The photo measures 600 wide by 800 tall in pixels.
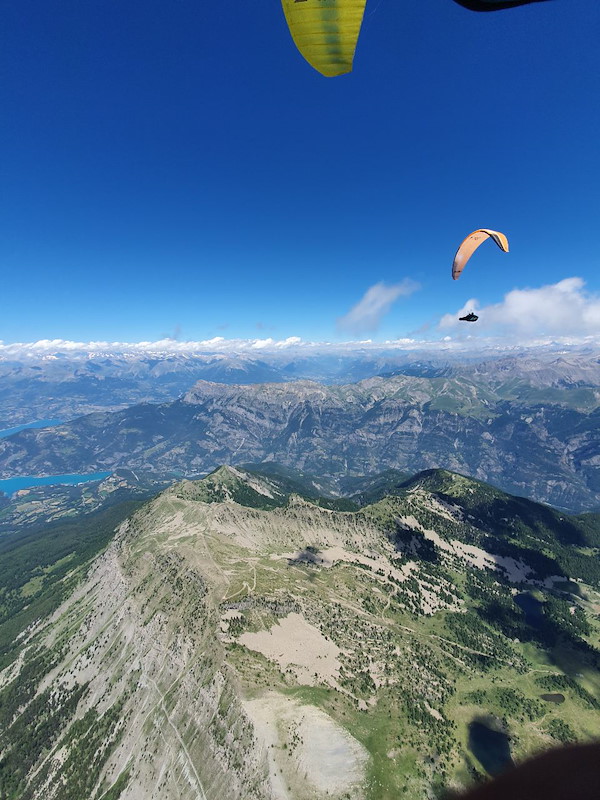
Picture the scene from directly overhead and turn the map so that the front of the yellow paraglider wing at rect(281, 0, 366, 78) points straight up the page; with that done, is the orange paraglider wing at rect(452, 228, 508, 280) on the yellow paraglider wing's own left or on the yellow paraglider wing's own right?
on the yellow paraglider wing's own right

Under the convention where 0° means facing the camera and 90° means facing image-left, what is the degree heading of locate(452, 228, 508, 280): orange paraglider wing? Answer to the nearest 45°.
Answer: approximately 45°

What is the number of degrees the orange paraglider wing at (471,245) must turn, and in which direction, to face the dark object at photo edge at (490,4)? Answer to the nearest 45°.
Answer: approximately 45° to its left

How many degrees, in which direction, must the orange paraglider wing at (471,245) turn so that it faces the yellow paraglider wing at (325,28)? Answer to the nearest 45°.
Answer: approximately 45° to its left
